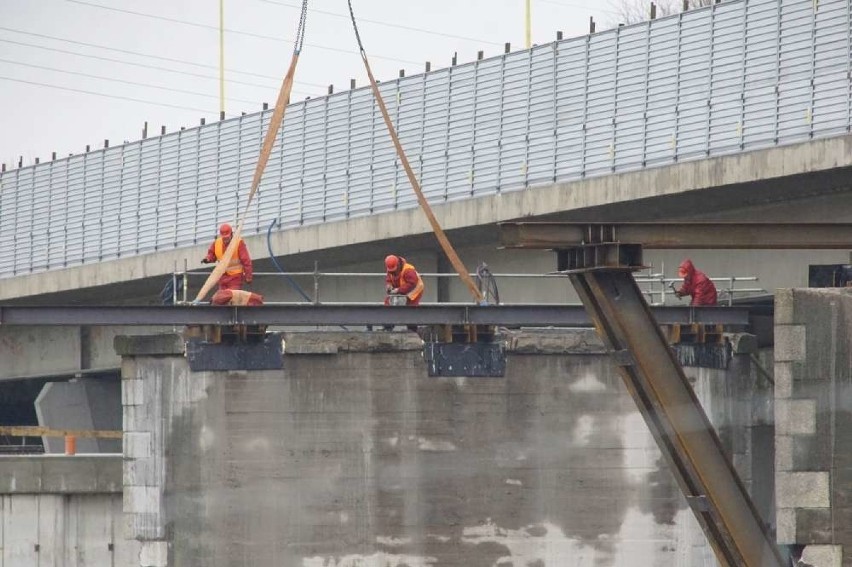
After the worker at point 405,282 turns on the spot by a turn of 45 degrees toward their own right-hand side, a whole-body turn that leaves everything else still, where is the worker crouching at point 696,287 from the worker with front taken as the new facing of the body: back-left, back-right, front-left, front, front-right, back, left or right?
back

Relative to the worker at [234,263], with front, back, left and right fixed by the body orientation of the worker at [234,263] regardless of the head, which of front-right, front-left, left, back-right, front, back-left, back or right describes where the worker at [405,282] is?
back-left

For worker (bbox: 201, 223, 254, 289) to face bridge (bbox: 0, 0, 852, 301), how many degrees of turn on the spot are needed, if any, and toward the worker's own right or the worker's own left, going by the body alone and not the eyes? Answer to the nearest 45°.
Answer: approximately 180°

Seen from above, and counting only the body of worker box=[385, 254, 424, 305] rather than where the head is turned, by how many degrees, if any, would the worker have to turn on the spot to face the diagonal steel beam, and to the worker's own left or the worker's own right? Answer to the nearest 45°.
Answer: approximately 45° to the worker's own left

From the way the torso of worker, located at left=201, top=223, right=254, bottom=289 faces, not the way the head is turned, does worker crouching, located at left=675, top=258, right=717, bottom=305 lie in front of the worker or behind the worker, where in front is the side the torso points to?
behind

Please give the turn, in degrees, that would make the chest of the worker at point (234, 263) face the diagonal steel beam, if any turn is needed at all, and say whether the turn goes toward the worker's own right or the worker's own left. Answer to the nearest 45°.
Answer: approximately 45° to the worker's own left

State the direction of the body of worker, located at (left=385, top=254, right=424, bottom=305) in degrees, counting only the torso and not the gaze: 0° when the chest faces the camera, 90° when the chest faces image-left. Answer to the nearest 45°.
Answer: approximately 45°

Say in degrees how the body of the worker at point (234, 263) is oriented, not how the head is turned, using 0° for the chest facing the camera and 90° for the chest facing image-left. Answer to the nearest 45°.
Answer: approximately 45°

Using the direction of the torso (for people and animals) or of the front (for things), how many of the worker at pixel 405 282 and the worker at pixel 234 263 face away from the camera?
0
